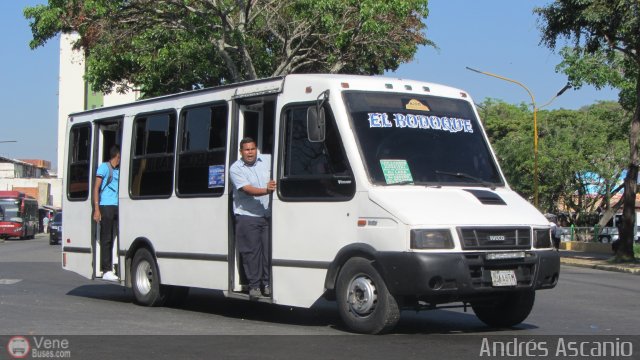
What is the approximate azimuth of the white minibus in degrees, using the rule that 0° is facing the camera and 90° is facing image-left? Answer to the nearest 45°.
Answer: approximately 315°

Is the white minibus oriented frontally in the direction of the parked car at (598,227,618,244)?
no

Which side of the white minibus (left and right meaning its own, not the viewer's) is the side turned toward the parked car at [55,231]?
back

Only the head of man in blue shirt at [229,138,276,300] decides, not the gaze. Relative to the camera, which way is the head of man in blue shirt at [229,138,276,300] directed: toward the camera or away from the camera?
toward the camera

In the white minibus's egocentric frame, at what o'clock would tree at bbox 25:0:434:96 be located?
The tree is roughly at 7 o'clock from the white minibus.

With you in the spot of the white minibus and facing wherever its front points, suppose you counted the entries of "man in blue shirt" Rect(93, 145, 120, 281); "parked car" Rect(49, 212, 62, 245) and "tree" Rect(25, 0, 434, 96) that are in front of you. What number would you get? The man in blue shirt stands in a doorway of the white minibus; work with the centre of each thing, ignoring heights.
0

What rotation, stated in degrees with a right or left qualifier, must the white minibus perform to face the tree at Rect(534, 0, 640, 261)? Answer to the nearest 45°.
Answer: approximately 90° to its left

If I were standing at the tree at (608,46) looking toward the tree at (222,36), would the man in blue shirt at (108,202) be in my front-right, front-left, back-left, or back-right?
front-left

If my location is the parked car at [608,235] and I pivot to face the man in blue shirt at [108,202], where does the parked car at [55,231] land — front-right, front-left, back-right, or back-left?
front-right

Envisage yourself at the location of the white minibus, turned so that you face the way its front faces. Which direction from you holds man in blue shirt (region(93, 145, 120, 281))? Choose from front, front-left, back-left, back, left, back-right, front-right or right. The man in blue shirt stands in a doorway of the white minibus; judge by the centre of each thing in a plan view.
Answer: back
